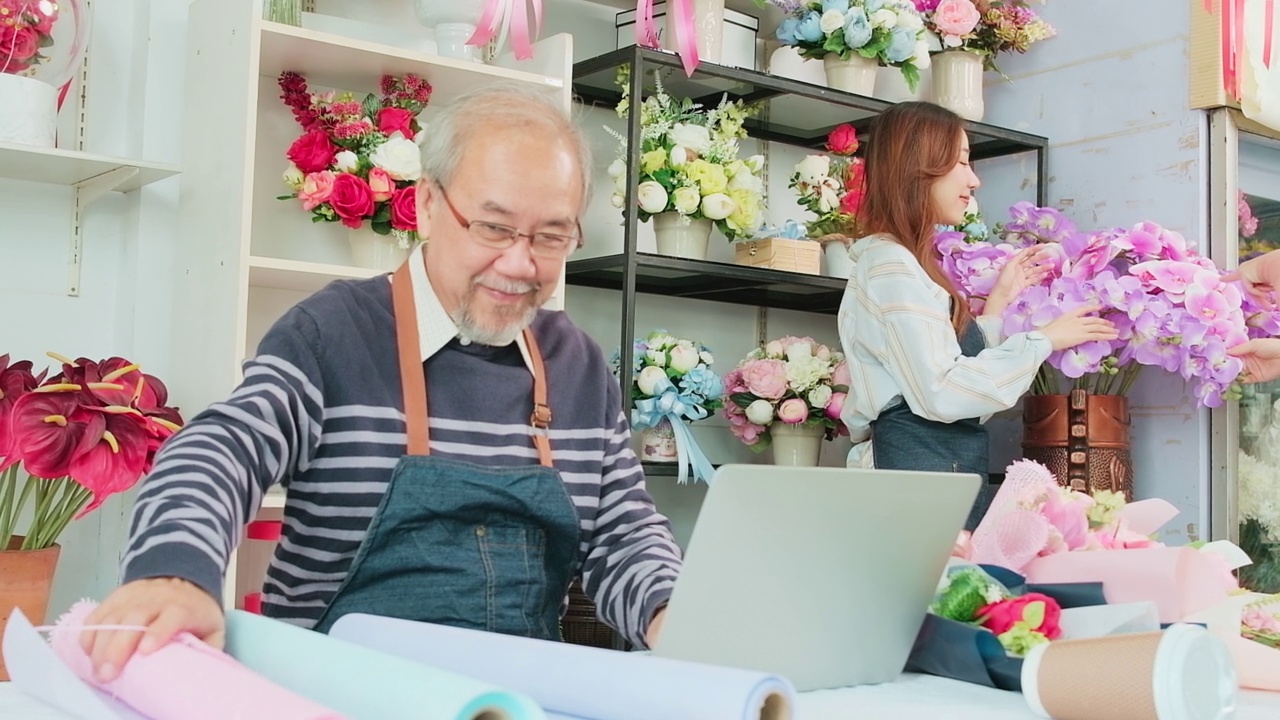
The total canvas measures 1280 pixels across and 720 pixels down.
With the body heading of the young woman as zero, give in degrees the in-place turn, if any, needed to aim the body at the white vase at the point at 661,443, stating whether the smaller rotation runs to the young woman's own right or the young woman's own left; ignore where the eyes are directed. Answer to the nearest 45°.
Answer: approximately 180°

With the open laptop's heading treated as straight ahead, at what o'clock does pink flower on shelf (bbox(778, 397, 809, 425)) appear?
The pink flower on shelf is roughly at 12 o'clock from the open laptop.

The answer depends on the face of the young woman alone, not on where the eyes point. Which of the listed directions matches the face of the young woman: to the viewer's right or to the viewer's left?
to the viewer's right

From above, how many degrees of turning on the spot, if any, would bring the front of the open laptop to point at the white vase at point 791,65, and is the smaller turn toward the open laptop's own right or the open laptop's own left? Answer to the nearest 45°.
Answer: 0° — it already faces it

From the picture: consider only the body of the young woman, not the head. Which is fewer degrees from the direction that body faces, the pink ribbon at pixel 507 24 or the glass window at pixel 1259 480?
the glass window

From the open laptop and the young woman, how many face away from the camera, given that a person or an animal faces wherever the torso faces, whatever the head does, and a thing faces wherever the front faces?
1

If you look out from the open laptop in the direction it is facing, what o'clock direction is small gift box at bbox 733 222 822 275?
The small gift box is roughly at 12 o'clock from the open laptop.

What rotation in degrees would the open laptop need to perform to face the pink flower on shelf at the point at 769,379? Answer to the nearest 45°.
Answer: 0° — it already faces it

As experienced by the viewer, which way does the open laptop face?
facing away from the viewer

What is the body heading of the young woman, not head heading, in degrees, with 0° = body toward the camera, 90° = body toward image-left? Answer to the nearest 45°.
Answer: approximately 270°

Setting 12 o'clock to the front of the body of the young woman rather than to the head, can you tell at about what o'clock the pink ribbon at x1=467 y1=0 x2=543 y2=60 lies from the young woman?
The pink ribbon is roughly at 5 o'clock from the young woman.

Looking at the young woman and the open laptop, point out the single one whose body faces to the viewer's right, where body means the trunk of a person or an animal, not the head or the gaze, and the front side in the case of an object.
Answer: the young woman
